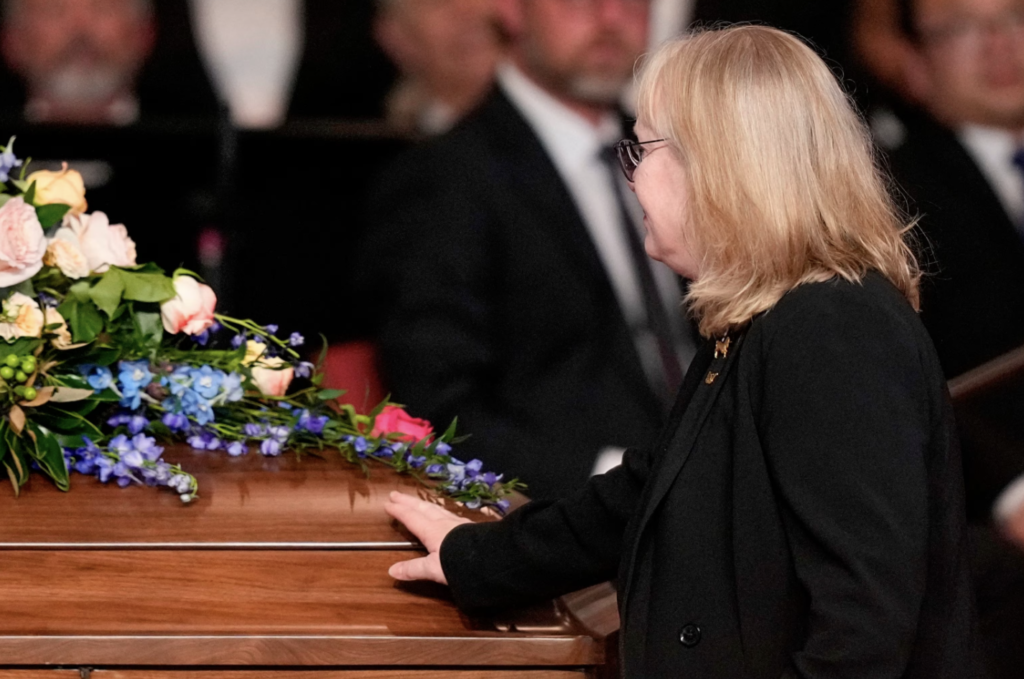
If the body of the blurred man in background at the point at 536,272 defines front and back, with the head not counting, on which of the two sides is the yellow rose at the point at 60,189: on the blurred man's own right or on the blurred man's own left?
on the blurred man's own right

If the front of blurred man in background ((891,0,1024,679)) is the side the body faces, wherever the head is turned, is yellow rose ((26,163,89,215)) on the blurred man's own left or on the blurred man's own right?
on the blurred man's own right

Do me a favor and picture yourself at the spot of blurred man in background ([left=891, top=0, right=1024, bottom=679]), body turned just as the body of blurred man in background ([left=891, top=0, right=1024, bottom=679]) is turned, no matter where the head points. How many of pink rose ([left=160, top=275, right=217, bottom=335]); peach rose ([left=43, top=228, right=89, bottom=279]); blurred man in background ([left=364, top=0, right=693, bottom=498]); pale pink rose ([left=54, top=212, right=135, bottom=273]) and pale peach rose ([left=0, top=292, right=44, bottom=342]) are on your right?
5

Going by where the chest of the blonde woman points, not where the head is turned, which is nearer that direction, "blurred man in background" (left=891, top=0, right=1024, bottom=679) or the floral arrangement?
the floral arrangement

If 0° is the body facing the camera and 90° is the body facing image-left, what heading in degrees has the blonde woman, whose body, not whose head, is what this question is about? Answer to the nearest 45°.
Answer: approximately 90°

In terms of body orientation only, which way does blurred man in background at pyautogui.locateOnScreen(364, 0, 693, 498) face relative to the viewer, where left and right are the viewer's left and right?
facing the viewer and to the right of the viewer

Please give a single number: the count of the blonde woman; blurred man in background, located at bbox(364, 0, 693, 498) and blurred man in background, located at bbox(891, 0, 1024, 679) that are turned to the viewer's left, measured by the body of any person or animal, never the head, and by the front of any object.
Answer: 1

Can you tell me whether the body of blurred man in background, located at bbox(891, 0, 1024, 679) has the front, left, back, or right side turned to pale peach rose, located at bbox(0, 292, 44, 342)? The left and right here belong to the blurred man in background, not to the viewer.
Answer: right

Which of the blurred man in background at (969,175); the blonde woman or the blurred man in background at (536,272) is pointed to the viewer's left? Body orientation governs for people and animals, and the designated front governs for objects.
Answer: the blonde woman

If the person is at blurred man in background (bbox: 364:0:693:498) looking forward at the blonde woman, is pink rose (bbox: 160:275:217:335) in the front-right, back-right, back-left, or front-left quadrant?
front-right

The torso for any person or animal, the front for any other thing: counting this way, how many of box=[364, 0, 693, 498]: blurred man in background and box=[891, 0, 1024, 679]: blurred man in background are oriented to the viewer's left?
0

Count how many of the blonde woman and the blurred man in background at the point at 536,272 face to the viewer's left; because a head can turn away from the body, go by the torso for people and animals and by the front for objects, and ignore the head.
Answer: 1

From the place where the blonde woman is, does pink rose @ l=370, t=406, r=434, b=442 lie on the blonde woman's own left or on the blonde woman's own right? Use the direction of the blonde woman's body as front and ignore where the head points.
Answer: on the blonde woman's own right

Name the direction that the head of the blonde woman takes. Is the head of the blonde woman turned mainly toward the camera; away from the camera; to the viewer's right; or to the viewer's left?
to the viewer's left

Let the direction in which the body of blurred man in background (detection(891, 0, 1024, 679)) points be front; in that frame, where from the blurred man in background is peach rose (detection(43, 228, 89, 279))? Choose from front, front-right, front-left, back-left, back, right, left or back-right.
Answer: right

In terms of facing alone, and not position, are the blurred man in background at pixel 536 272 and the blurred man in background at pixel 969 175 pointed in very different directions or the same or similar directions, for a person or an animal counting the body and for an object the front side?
same or similar directions

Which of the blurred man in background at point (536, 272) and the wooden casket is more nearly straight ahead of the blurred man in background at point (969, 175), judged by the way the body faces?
the wooden casket
